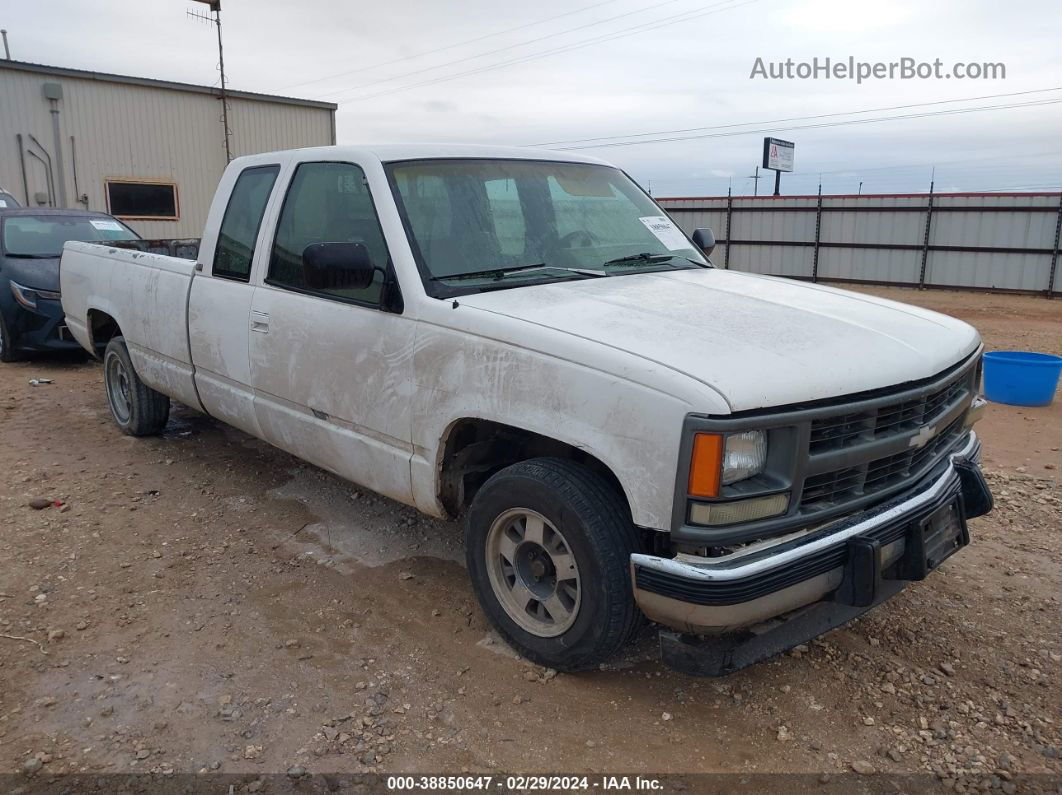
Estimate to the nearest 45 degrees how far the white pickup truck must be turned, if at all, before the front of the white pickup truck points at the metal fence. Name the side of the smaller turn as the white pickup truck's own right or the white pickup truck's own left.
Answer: approximately 90° to the white pickup truck's own left

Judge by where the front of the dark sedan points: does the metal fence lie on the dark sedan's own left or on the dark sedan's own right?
on the dark sedan's own left

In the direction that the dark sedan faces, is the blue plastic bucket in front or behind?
in front

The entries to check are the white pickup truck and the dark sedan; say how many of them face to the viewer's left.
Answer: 0

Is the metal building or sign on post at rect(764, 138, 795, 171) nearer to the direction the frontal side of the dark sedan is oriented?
the sign on post

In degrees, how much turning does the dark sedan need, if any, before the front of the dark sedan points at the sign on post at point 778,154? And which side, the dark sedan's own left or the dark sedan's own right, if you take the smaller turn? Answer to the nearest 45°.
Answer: approximately 90° to the dark sedan's own left

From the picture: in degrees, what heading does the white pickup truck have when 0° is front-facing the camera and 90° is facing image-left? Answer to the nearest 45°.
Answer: approximately 315°

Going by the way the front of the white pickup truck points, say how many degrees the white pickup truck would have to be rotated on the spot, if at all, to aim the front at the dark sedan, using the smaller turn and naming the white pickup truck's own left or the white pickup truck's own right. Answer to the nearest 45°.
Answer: approximately 180°

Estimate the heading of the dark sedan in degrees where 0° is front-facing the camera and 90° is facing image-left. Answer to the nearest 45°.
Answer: approximately 315°

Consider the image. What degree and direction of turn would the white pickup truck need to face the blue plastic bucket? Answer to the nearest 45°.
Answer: approximately 90° to its left
